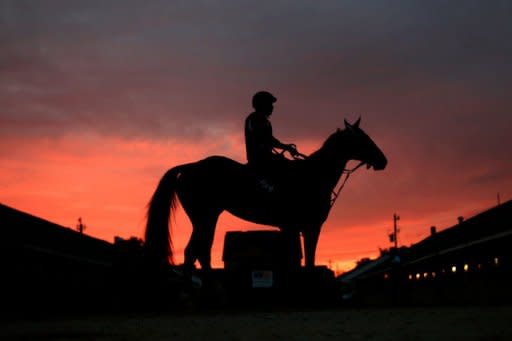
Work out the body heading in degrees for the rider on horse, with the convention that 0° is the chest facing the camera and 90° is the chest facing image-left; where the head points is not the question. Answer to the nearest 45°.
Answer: approximately 270°

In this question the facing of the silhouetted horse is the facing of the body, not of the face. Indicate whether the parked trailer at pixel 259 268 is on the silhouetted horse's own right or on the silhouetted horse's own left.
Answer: on the silhouetted horse's own left

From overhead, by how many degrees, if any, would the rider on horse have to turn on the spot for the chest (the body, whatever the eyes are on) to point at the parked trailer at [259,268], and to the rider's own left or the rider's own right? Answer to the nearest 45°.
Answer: approximately 90° to the rider's own left

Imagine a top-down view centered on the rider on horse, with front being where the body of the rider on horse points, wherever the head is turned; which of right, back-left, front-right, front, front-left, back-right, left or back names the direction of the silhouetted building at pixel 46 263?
back-left

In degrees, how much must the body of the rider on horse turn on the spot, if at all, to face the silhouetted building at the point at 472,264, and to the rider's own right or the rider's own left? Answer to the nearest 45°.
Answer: approximately 45° to the rider's own left

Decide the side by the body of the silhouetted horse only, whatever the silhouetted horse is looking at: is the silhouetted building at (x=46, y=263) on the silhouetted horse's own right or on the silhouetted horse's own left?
on the silhouetted horse's own left

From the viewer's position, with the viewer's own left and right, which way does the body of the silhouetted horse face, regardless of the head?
facing to the right of the viewer

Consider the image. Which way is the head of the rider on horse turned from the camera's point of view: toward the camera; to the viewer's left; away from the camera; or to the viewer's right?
to the viewer's right

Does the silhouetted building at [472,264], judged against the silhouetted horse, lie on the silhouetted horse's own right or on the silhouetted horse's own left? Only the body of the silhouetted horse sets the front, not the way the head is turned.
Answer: on the silhouetted horse's own left
